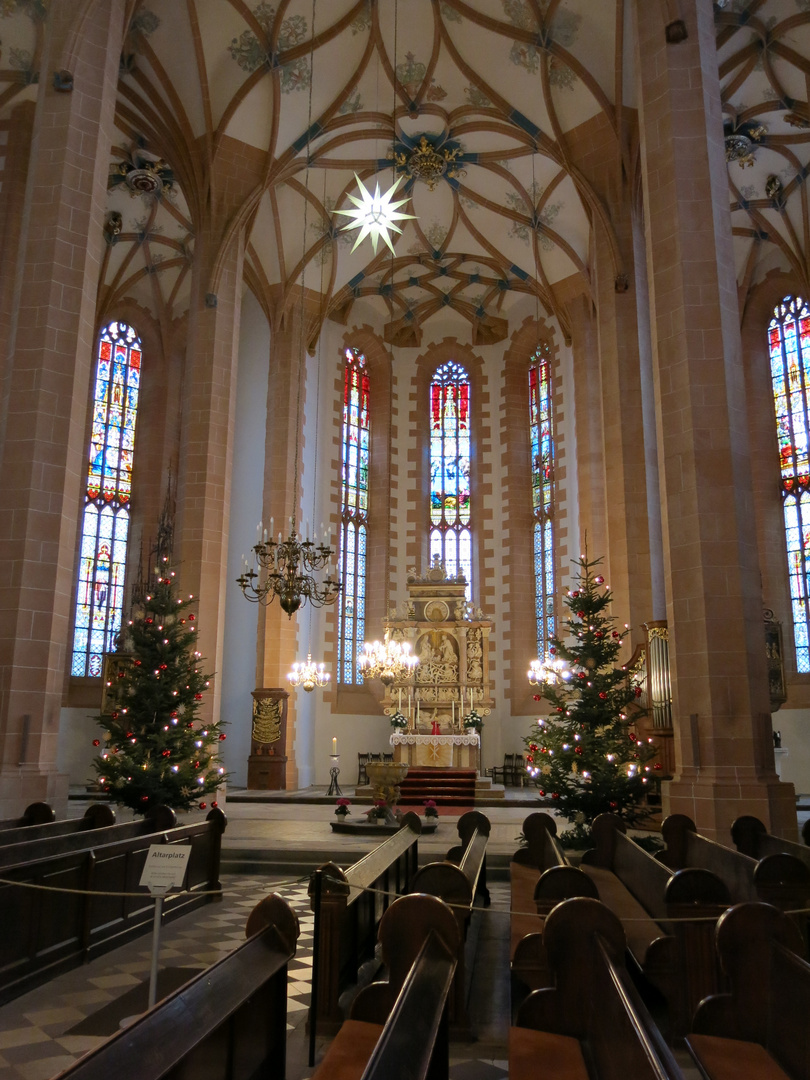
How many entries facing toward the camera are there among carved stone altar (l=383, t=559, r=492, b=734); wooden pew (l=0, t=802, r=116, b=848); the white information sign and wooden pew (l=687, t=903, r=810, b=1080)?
2

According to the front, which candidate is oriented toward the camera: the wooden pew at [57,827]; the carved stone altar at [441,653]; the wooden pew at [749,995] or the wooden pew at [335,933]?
the carved stone altar

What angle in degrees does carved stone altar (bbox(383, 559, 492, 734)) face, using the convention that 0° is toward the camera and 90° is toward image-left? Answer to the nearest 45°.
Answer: approximately 0°

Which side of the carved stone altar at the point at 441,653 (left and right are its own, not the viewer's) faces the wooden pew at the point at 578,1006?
front

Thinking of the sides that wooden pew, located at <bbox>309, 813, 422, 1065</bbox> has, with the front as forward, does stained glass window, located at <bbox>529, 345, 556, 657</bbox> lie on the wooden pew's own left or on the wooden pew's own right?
on the wooden pew's own right

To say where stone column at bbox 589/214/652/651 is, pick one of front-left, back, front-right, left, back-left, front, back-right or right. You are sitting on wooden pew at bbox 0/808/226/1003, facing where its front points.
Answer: right

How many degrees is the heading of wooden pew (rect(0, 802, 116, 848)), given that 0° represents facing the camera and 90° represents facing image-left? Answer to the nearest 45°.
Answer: approximately 135°

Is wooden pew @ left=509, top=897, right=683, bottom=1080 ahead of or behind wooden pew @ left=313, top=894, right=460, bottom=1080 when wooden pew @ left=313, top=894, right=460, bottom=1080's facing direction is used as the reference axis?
behind

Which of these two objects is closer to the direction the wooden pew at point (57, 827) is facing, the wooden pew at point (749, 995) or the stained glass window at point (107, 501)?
the stained glass window

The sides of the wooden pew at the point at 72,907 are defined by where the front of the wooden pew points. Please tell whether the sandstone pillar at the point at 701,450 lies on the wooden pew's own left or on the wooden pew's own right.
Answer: on the wooden pew's own right
